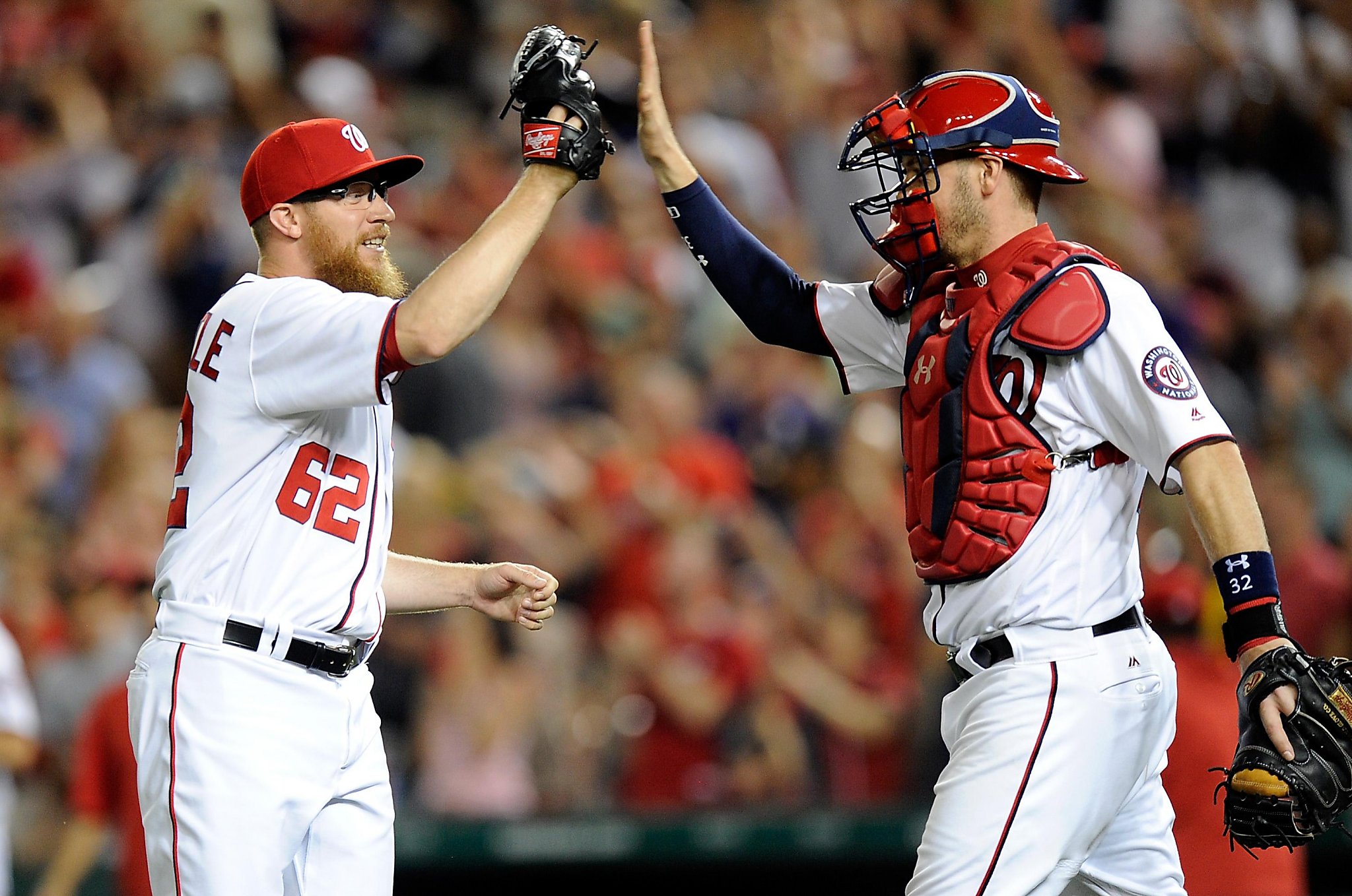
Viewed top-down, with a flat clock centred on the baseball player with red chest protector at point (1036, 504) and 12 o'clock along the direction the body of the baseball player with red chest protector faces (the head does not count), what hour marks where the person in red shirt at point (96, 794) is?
The person in red shirt is roughly at 3 o'clock from the baseball player with red chest protector.

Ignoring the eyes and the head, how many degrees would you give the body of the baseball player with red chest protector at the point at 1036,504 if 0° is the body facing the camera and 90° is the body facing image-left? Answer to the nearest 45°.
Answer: approximately 90°

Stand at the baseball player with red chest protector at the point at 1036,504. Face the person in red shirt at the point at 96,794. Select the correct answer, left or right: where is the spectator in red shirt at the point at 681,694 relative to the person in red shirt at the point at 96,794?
right

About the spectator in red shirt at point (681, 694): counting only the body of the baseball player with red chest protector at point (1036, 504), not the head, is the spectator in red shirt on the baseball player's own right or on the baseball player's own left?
on the baseball player's own right
